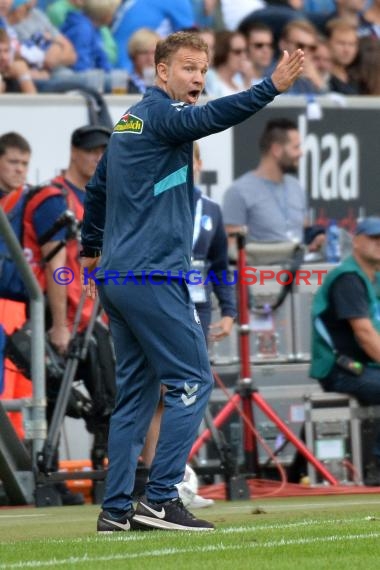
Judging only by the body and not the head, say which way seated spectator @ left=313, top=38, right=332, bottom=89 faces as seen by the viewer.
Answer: toward the camera

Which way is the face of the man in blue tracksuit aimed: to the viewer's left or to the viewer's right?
to the viewer's right

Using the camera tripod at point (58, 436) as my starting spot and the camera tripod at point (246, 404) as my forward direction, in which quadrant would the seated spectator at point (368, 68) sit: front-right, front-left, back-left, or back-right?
front-left

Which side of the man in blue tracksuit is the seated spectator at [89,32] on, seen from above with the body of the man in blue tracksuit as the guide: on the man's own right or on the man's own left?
on the man's own left

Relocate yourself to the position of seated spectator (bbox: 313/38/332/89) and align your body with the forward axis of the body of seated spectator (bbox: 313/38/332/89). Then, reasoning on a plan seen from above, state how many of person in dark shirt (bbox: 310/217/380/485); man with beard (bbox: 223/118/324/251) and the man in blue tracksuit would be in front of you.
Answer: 3
